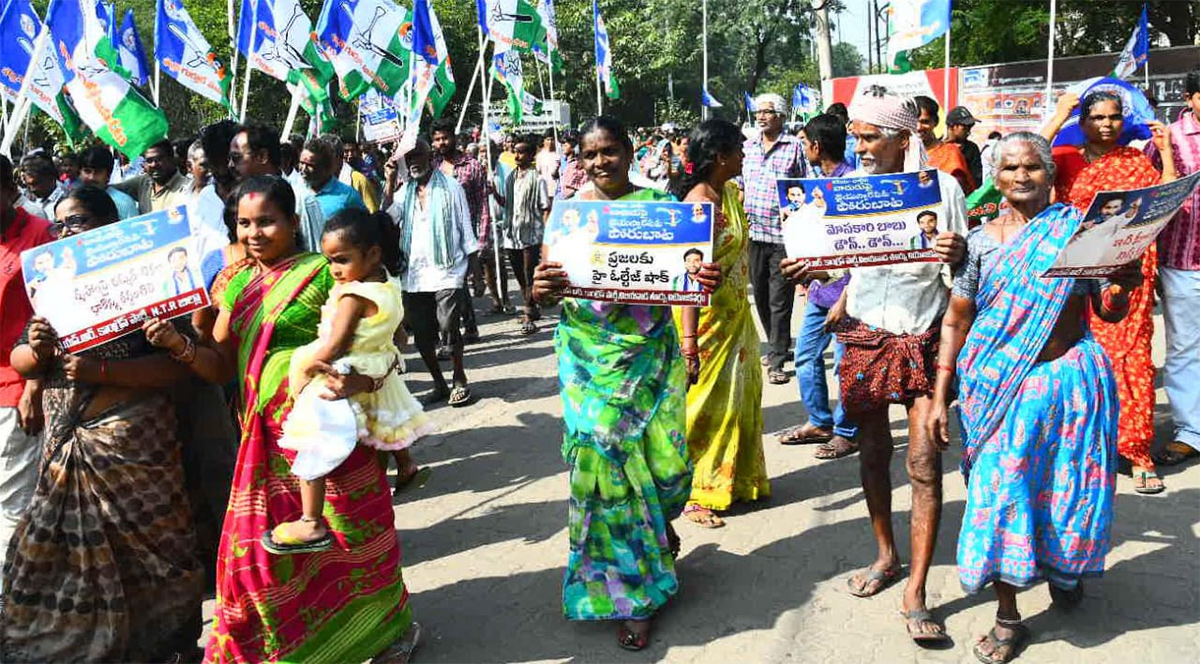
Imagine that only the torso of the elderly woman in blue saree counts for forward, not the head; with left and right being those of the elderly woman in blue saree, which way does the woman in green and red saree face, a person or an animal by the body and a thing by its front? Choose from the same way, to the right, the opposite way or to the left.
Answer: the same way

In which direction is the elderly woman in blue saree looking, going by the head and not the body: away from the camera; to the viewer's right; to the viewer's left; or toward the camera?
toward the camera

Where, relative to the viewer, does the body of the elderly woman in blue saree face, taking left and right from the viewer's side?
facing the viewer

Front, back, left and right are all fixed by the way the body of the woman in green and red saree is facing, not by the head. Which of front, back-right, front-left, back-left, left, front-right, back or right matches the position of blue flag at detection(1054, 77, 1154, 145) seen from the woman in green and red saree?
back-left

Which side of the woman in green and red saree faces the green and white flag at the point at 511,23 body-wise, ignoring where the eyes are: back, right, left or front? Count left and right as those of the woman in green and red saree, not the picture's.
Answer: back

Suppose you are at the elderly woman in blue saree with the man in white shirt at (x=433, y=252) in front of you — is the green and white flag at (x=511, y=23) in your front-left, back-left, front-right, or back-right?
front-right

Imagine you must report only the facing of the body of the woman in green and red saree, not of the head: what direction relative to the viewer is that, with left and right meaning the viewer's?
facing the viewer and to the left of the viewer

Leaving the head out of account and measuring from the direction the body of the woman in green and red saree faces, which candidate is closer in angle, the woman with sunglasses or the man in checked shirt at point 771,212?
the woman with sunglasses

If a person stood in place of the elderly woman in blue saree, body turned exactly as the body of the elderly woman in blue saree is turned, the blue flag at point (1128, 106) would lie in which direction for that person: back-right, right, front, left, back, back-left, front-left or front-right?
back

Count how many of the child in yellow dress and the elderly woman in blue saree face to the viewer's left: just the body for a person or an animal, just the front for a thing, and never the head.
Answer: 1

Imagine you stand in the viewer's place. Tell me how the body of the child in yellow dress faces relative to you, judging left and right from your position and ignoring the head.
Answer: facing to the left of the viewer

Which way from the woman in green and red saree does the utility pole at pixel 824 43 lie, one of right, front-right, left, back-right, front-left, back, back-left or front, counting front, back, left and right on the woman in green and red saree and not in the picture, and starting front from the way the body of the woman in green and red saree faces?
back
